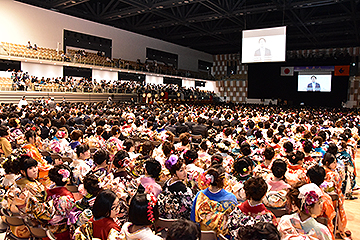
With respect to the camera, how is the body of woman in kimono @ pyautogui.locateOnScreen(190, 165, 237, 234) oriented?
away from the camera

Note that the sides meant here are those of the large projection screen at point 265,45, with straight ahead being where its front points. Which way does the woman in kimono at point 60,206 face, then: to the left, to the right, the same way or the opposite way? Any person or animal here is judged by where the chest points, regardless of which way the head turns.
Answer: the opposite way

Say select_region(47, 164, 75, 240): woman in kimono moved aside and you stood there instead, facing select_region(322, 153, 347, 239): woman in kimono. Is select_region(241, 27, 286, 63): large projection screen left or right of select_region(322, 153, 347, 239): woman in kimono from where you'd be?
left

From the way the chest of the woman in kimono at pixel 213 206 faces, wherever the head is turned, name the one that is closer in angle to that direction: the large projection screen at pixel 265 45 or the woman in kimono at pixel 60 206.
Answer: the large projection screen

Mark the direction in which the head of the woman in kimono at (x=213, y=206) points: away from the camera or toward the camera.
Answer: away from the camera

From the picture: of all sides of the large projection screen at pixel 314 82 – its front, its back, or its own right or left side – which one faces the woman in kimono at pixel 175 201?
front

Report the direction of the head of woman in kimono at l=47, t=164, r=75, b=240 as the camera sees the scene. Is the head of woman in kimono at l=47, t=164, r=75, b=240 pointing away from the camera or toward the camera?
away from the camera

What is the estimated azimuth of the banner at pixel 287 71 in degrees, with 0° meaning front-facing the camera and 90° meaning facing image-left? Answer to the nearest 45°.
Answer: approximately 0°

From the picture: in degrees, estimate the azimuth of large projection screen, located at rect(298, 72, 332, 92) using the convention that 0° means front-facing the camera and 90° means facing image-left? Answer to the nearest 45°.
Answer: approximately 0°

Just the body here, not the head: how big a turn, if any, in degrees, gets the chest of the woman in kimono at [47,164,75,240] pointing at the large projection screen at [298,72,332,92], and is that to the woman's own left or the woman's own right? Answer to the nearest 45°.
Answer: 0° — they already face it
